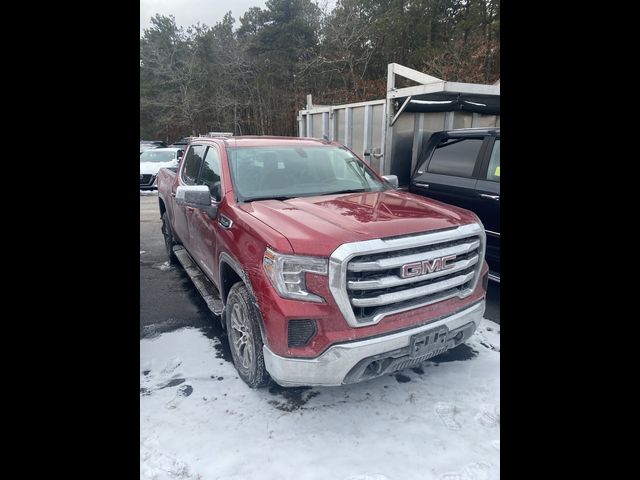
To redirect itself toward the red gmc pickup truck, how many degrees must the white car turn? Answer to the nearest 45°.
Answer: approximately 45° to its left

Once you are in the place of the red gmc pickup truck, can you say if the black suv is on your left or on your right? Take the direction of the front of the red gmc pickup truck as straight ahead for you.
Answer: on your left

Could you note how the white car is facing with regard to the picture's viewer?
facing the viewer and to the left of the viewer

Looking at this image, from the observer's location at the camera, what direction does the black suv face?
facing the viewer and to the right of the viewer

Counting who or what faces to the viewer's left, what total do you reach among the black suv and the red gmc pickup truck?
0

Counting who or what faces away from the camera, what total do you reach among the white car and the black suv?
0

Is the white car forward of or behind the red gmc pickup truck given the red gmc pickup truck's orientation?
behind

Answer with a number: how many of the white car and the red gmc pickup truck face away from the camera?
0

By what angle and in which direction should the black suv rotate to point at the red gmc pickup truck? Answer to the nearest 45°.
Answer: approximately 135° to its right

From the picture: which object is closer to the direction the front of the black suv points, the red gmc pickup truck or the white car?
the red gmc pickup truck
